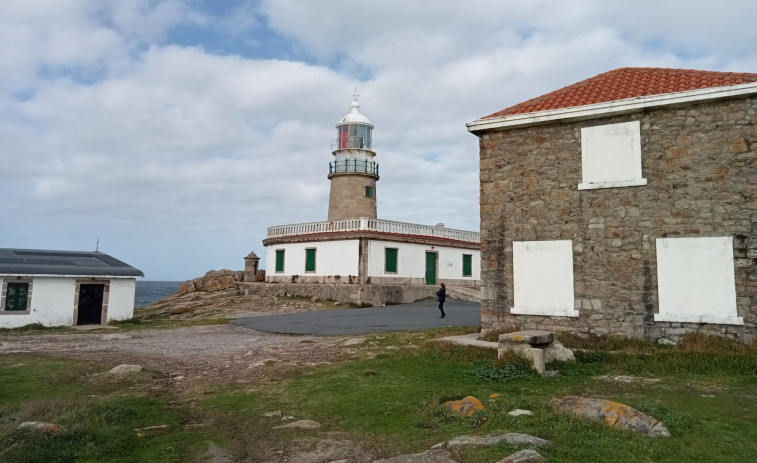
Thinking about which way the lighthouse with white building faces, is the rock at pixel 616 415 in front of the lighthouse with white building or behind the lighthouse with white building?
in front

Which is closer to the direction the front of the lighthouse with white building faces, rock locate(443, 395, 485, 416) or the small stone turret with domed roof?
the rock

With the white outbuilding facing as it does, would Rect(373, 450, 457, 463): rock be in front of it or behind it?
in front

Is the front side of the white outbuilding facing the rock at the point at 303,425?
yes

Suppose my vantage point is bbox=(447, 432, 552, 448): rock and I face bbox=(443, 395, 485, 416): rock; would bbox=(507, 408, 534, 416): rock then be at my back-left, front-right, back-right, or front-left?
front-right

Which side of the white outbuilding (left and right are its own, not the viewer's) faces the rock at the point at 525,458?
front

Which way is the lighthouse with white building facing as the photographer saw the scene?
facing the viewer and to the right of the viewer

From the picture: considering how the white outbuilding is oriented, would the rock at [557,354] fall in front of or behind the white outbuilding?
in front

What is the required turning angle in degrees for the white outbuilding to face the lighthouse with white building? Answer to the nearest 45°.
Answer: approximately 90° to its left

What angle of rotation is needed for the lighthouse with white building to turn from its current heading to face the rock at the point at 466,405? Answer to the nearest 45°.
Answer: approximately 45° to its right

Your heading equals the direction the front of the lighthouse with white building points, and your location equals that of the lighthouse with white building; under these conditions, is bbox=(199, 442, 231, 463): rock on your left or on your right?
on your right

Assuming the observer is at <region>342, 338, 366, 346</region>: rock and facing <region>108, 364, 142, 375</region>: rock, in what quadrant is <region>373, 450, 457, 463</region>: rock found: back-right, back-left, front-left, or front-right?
front-left

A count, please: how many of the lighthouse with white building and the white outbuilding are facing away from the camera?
0

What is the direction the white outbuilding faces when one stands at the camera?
facing the viewer

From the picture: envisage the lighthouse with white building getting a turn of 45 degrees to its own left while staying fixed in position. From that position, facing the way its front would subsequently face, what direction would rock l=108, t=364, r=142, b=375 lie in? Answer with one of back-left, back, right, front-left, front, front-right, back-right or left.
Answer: right

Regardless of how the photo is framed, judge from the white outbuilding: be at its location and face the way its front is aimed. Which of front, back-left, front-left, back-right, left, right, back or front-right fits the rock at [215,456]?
front
